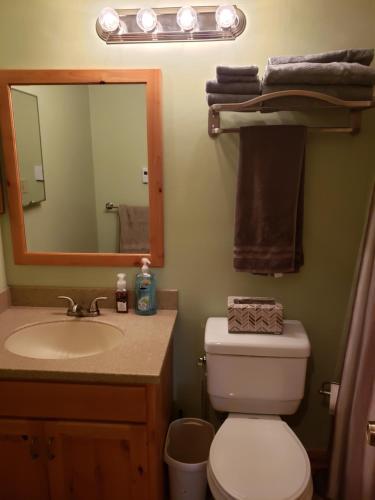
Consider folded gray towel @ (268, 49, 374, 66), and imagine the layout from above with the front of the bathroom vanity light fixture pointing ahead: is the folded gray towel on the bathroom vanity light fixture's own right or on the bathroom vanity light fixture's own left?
on the bathroom vanity light fixture's own left

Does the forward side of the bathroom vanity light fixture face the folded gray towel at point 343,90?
no

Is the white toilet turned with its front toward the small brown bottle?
no

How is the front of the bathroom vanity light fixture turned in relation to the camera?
facing the viewer

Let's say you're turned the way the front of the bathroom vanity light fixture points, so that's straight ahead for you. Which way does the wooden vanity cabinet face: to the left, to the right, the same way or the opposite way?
the same way

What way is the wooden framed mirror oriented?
toward the camera

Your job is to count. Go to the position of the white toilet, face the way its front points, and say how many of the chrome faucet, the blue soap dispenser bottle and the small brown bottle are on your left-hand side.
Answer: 0

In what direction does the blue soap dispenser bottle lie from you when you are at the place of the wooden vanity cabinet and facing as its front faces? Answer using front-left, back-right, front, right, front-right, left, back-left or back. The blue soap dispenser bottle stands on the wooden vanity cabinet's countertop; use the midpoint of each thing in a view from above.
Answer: back-left

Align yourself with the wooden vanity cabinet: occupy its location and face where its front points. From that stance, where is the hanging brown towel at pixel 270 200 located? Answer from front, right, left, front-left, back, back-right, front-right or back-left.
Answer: left

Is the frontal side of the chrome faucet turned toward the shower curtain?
no

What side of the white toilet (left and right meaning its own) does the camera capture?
front

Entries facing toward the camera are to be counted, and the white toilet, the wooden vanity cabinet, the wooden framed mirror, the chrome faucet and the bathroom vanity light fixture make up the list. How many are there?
5

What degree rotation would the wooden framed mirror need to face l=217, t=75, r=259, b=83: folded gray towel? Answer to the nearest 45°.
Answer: approximately 45° to its left
